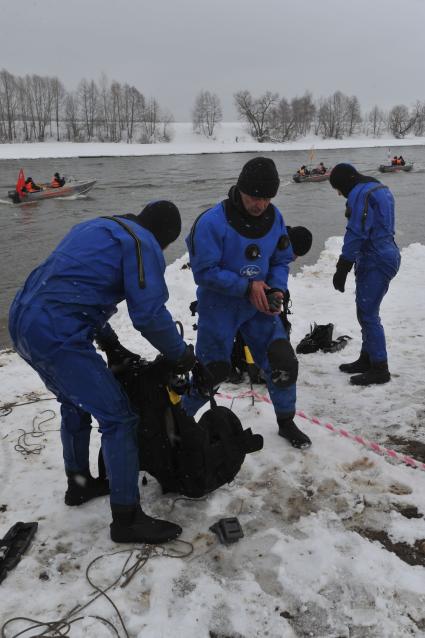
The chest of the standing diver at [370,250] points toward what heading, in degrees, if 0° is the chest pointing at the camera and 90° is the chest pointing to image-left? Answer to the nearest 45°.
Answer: approximately 90°

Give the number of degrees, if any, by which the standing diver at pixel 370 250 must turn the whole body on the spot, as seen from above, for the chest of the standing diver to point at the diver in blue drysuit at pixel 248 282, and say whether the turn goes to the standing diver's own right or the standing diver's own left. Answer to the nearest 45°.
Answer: approximately 45° to the standing diver's own left

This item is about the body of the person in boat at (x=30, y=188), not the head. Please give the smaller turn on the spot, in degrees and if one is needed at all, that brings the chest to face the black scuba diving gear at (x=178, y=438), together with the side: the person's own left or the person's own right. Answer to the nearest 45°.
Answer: approximately 90° to the person's own right

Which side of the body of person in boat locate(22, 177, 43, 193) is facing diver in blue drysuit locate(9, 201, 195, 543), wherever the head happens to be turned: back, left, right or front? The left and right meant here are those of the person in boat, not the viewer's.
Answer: right

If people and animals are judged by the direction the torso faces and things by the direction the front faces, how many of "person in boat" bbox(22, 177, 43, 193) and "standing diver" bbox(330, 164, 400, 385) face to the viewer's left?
1

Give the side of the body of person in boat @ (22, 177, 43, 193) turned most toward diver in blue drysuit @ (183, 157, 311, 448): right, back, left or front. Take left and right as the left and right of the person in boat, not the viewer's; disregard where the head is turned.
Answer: right

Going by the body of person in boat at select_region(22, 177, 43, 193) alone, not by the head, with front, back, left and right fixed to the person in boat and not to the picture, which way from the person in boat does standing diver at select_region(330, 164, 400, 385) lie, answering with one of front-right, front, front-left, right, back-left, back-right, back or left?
right

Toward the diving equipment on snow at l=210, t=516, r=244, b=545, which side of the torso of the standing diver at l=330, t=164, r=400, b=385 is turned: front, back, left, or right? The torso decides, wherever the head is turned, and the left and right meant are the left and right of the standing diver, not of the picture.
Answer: left

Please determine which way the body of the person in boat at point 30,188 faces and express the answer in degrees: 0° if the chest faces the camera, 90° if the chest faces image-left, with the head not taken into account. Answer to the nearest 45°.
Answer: approximately 270°

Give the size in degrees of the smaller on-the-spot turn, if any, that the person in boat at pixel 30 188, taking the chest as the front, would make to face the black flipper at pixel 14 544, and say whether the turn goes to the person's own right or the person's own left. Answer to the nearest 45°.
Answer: approximately 90° to the person's own right

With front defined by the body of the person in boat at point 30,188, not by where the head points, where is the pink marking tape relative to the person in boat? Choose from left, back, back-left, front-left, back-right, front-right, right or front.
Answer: right
